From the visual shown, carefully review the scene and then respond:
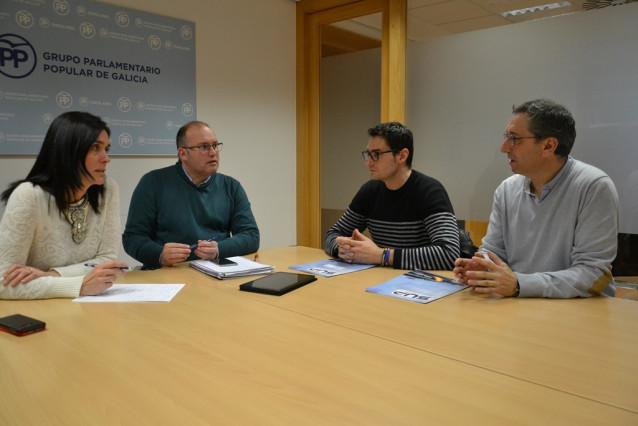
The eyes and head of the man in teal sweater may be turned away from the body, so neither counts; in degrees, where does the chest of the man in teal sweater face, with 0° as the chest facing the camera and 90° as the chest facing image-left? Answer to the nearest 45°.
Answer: approximately 315°

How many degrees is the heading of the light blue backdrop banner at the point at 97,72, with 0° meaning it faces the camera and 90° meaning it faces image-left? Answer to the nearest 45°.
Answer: approximately 315°

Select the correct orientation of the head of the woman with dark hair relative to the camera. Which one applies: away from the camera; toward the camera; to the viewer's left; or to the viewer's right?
to the viewer's right

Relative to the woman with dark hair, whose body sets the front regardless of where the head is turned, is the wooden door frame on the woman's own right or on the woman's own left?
on the woman's own left

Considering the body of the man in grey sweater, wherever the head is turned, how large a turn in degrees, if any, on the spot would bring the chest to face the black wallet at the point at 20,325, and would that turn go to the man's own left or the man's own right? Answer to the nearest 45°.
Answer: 0° — they already face it

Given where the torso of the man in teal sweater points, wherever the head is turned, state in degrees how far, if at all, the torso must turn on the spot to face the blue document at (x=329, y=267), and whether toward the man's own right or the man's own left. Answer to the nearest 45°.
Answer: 0° — they already face it
